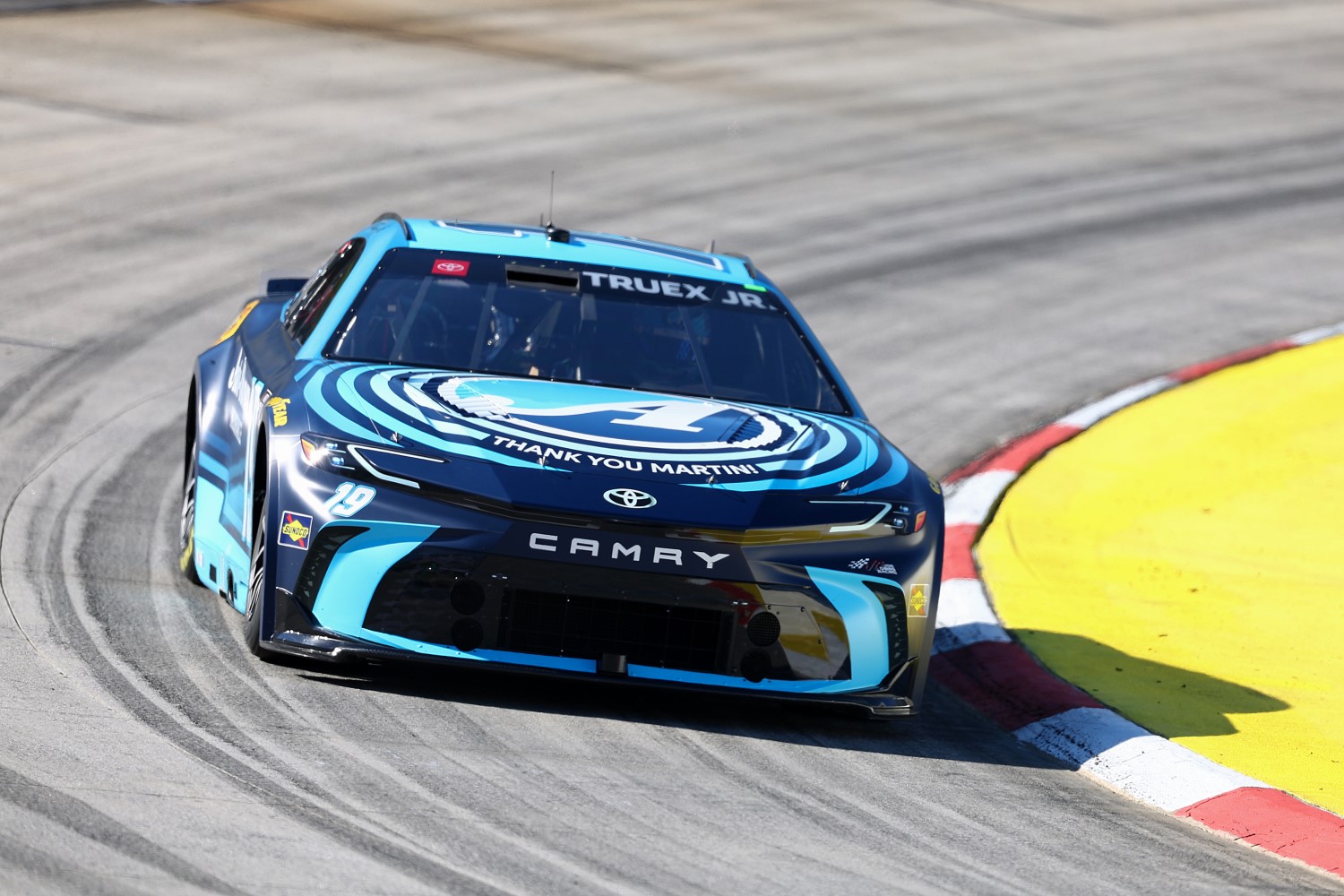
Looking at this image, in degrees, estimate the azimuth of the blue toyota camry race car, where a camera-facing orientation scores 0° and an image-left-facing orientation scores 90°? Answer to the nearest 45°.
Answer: approximately 0°
